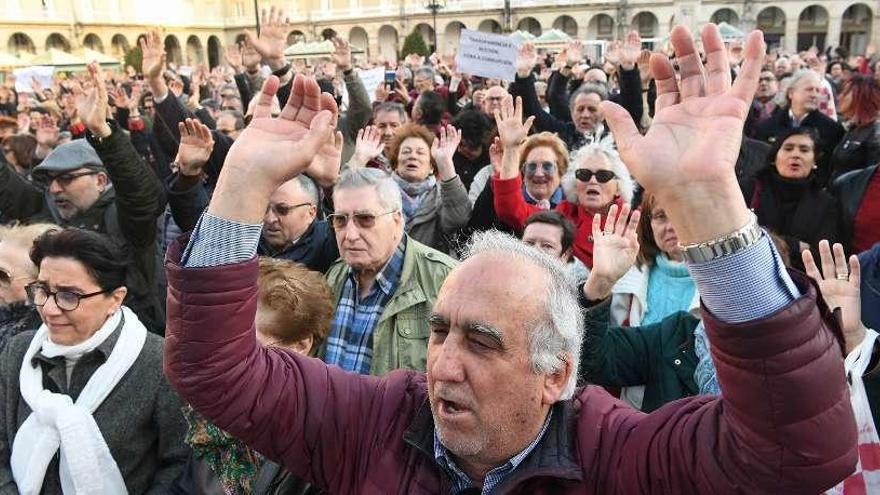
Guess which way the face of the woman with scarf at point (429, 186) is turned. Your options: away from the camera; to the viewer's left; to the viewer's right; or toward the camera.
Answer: toward the camera

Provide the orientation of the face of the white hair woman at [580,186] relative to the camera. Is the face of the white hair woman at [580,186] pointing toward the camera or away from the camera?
toward the camera

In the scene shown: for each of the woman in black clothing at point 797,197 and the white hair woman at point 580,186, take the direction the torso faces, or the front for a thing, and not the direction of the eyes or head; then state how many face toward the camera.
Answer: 2

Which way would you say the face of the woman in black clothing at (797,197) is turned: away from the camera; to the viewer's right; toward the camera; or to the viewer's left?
toward the camera

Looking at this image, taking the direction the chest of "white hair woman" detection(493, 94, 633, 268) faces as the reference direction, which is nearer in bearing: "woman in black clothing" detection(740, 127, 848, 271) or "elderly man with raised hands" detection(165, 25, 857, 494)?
the elderly man with raised hands

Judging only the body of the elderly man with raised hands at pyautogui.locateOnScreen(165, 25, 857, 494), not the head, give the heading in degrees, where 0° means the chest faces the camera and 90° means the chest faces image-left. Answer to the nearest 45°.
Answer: approximately 45°

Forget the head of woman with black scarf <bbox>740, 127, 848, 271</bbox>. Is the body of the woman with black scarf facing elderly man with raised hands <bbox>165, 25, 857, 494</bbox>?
yes

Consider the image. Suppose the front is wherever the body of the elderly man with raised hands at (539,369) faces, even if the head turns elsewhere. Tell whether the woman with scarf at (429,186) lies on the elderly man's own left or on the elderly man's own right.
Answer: on the elderly man's own right

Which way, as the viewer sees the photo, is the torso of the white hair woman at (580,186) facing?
toward the camera

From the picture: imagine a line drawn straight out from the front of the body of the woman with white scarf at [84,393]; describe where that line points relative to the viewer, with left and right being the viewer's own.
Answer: facing the viewer and to the left of the viewer

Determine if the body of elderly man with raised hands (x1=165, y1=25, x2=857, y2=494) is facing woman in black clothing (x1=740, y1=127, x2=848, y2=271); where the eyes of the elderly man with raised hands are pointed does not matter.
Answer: no

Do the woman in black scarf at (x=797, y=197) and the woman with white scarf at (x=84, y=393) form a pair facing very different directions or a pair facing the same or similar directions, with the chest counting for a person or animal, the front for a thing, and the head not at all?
same or similar directions

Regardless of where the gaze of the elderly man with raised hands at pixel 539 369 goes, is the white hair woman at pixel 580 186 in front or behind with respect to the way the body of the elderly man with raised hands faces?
behind

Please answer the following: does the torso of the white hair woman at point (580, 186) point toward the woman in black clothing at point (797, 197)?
no

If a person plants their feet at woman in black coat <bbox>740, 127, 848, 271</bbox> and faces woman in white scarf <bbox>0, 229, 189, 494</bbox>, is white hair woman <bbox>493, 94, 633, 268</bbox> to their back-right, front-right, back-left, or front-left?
front-right

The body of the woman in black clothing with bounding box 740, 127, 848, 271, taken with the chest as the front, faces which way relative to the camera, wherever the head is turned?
toward the camera

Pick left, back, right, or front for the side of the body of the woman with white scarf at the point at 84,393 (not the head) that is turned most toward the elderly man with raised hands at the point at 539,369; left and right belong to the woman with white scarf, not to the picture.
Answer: left
